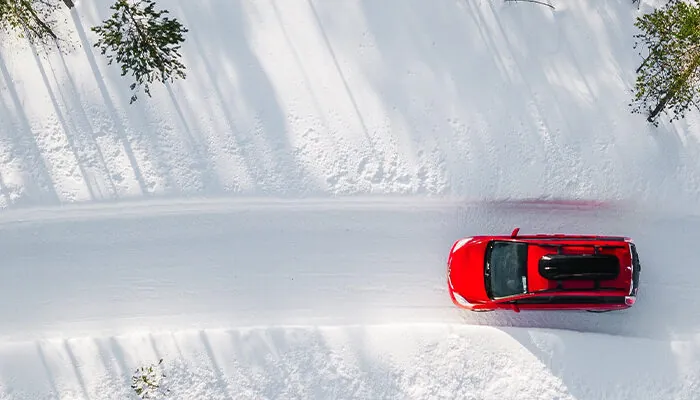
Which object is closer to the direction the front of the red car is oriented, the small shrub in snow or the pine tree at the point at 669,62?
the small shrub in snow

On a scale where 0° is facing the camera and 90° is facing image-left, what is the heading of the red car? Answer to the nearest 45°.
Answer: approximately 90°

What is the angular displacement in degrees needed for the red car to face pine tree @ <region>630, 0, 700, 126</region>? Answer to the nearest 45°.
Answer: approximately 180°

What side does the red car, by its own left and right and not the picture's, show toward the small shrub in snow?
front
